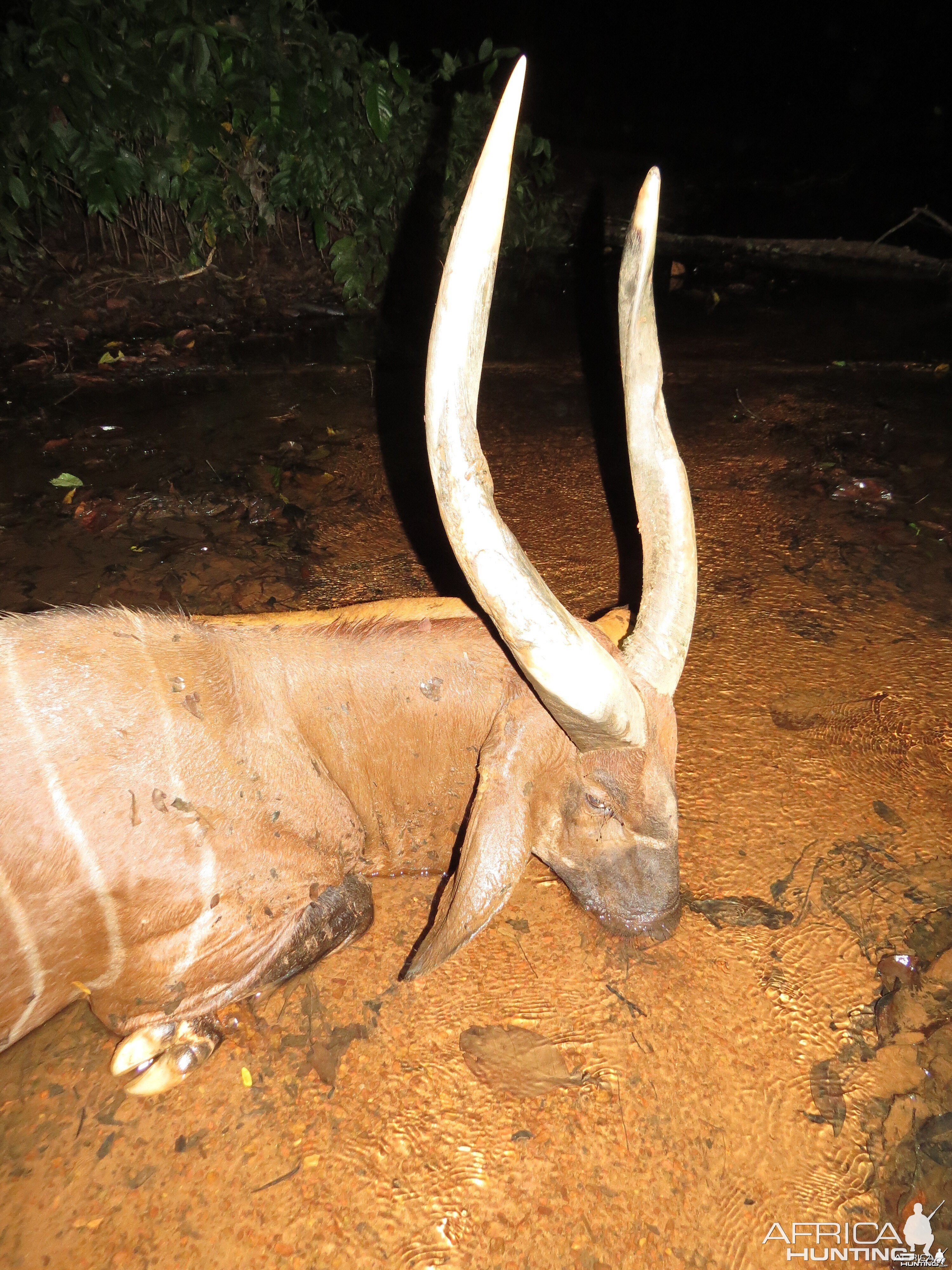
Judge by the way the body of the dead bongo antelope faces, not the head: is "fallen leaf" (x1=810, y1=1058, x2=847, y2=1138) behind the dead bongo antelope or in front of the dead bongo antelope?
in front

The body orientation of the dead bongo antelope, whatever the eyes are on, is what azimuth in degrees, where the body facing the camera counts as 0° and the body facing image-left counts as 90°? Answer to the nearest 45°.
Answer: approximately 270°

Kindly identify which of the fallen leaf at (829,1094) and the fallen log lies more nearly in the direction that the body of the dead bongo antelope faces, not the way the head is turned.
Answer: the fallen leaf

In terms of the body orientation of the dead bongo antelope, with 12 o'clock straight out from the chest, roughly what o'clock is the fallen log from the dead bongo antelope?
The fallen log is roughly at 10 o'clock from the dead bongo antelope.

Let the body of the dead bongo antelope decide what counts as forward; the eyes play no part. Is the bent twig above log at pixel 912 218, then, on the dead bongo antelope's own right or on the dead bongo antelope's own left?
on the dead bongo antelope's own left
